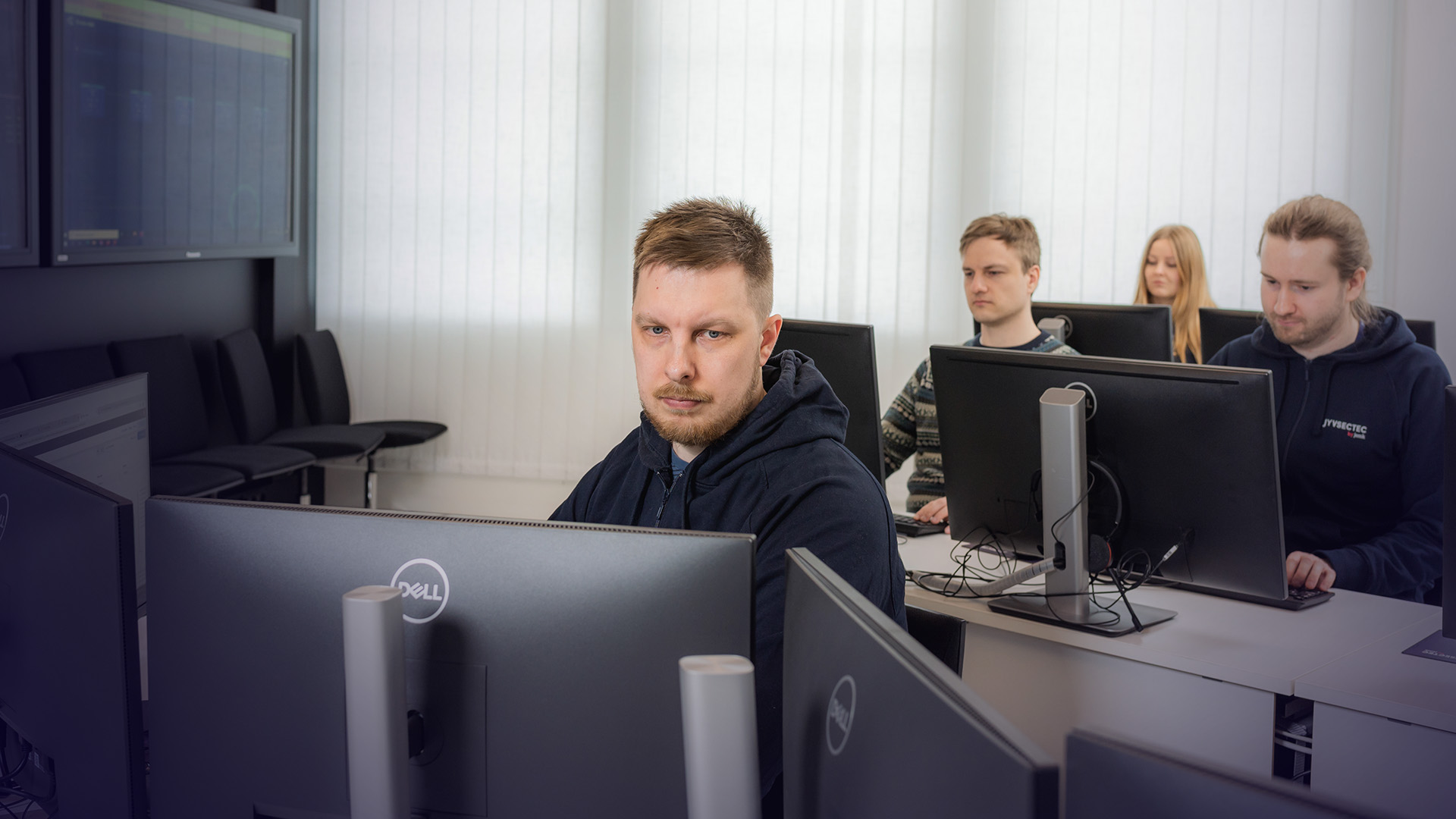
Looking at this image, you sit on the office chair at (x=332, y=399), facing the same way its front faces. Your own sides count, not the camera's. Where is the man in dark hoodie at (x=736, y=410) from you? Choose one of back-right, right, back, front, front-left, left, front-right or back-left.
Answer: right

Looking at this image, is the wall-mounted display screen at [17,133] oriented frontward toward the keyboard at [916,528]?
yes

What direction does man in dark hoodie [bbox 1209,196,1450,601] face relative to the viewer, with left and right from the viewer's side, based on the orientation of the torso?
facing the viewer and to the left of the viewer

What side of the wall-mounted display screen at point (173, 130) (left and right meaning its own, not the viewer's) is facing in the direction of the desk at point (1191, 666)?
front

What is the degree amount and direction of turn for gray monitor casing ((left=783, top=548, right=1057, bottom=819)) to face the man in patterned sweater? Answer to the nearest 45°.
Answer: approximately 45° to its left

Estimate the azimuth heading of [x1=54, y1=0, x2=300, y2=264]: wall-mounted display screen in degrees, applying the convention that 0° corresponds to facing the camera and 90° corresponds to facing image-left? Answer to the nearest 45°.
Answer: approximately 315°

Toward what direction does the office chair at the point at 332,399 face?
to the viewer's right

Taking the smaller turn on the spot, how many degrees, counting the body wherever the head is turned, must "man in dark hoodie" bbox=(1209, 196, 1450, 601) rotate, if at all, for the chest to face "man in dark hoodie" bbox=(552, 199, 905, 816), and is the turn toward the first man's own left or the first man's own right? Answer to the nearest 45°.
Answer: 0° — they already face them

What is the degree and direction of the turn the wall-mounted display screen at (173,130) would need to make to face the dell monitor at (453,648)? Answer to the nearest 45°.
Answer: approximately 45° to its right

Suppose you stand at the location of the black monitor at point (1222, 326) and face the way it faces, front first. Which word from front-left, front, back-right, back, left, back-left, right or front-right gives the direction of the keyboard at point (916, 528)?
back-left

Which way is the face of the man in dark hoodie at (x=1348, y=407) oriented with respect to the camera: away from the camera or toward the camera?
toward the camera

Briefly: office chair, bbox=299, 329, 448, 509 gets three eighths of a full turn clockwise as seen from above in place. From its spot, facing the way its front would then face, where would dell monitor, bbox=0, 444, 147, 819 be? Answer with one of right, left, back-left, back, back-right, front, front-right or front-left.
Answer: front-left

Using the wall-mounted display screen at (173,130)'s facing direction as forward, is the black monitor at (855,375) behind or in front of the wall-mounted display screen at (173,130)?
in front

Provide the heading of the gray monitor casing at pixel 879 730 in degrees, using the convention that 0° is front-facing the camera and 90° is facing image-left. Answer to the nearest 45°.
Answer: approximately 225°

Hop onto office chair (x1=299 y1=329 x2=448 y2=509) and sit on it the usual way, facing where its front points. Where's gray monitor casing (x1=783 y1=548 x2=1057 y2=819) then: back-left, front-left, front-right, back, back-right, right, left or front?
right

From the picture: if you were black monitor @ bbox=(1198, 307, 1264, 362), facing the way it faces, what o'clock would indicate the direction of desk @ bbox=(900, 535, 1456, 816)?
The desk is roughly at 6 o'clock from the black monitor.

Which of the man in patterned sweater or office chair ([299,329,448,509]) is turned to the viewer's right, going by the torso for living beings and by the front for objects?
the office chair

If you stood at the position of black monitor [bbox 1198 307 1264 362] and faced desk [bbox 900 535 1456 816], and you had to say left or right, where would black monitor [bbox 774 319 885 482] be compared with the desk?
right
